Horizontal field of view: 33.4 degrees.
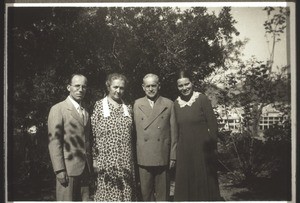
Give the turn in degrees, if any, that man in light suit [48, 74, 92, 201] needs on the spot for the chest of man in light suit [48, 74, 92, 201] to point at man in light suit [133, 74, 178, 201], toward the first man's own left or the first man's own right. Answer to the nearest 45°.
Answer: approximately 45° to the first man's own left

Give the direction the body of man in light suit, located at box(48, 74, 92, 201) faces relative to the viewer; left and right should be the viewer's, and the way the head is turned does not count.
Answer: facing the viewer and to the right of the viewer

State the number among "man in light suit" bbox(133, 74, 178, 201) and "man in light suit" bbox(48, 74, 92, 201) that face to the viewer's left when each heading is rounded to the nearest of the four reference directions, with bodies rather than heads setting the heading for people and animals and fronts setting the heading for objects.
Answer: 0

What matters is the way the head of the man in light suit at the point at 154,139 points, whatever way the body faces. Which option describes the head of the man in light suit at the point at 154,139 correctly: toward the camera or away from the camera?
toward the camera

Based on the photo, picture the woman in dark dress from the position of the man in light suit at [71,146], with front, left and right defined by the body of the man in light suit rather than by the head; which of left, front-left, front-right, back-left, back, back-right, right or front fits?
front-left

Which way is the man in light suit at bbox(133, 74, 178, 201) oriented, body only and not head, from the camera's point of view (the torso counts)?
toward the camera

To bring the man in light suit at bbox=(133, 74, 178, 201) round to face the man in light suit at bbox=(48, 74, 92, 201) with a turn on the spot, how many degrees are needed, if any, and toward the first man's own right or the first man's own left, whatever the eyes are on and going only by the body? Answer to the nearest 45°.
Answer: approximately 90° to the first man's own right

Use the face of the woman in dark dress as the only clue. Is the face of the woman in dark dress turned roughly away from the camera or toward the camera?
toward the camera
